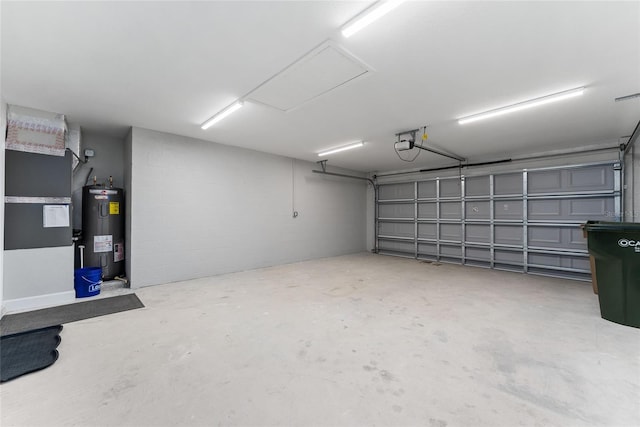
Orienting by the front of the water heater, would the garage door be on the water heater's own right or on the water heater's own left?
on the water heater's own left

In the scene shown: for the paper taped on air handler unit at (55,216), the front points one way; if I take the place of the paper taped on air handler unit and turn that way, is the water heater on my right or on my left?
on my left

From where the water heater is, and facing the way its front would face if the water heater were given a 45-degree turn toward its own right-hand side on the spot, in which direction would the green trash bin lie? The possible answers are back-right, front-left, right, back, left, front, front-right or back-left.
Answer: left

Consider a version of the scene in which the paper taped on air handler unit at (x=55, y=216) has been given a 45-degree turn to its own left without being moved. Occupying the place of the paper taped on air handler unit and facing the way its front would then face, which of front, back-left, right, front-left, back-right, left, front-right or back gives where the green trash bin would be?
front

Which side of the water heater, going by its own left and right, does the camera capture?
front

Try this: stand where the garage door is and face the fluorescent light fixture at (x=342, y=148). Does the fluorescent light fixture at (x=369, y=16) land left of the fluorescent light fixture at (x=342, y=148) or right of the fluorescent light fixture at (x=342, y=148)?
left

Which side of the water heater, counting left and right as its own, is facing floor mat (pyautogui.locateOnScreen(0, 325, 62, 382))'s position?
front

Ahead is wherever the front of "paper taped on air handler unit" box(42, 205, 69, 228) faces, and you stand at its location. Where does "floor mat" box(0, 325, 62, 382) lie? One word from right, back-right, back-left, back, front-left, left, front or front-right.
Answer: front

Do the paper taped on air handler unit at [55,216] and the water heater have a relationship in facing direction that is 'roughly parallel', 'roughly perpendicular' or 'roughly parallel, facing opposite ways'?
roughly parallel

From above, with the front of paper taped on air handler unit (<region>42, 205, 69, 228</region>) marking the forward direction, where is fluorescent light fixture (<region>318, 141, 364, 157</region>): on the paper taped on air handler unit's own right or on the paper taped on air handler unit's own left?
on the paper taped on air handler unit's own left

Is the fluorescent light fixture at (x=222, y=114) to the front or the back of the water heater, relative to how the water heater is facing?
to the front

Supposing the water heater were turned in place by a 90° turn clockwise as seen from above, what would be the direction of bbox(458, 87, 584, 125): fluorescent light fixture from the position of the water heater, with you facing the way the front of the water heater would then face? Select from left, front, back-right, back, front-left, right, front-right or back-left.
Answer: back-left

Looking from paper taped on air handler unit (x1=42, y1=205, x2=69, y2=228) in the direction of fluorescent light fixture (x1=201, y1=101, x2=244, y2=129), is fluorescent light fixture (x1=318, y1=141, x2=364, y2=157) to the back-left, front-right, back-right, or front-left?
front-left

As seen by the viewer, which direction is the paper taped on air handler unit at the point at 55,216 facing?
toward the camera
